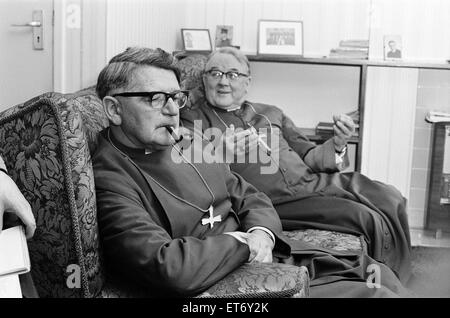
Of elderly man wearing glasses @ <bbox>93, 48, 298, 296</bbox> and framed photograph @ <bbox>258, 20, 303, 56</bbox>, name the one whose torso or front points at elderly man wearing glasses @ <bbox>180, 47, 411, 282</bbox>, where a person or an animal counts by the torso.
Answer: the framed photograph

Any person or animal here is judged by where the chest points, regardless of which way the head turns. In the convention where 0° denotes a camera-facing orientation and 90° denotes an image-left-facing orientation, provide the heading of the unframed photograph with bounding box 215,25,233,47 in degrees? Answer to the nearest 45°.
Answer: approximately 0°

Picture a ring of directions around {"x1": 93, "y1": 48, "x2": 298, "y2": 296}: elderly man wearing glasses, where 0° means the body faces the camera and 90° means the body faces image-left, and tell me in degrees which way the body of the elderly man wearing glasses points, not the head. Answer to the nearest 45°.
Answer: approximately 315°

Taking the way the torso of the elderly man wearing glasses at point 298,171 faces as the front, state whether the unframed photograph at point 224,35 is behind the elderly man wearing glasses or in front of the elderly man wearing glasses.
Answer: behind

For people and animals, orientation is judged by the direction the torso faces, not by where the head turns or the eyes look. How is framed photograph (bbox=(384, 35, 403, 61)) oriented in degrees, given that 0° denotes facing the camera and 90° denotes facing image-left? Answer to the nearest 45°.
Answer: approximately 0°
